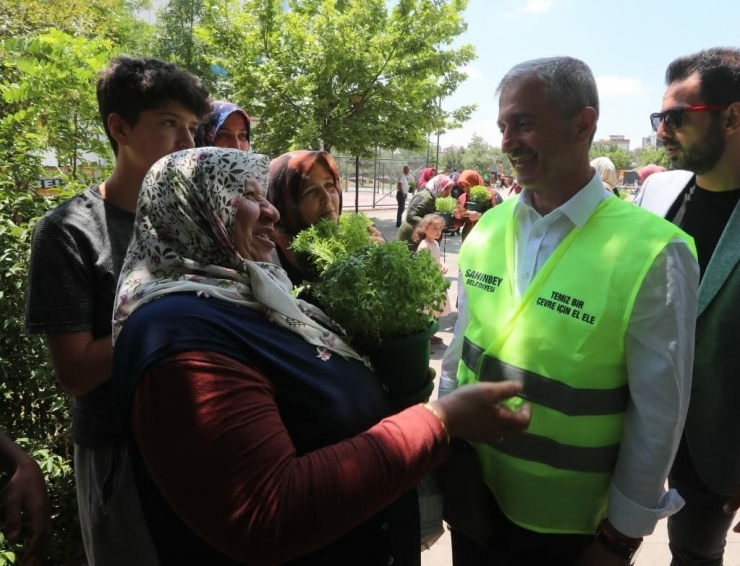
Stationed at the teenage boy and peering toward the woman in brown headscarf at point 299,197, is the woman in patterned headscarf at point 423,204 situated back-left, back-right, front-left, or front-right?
front-left

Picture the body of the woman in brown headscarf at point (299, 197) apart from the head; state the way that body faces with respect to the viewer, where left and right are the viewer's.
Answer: facing the viewer and to the right of the viewer

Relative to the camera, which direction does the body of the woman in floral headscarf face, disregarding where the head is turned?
to the viewer's right

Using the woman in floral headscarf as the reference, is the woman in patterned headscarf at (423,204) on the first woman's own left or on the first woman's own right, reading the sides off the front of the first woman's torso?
on the first woman's own left

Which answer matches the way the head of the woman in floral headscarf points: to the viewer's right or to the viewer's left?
to the viewer's right

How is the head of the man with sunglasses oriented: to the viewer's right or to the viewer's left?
to the viewer's left

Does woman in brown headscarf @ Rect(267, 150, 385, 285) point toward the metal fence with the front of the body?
no

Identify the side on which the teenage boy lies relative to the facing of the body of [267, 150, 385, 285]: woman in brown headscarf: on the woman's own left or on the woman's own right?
on the woman's own right

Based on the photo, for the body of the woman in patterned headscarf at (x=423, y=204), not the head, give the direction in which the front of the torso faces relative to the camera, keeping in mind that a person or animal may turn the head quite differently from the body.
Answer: to the viewer's right
